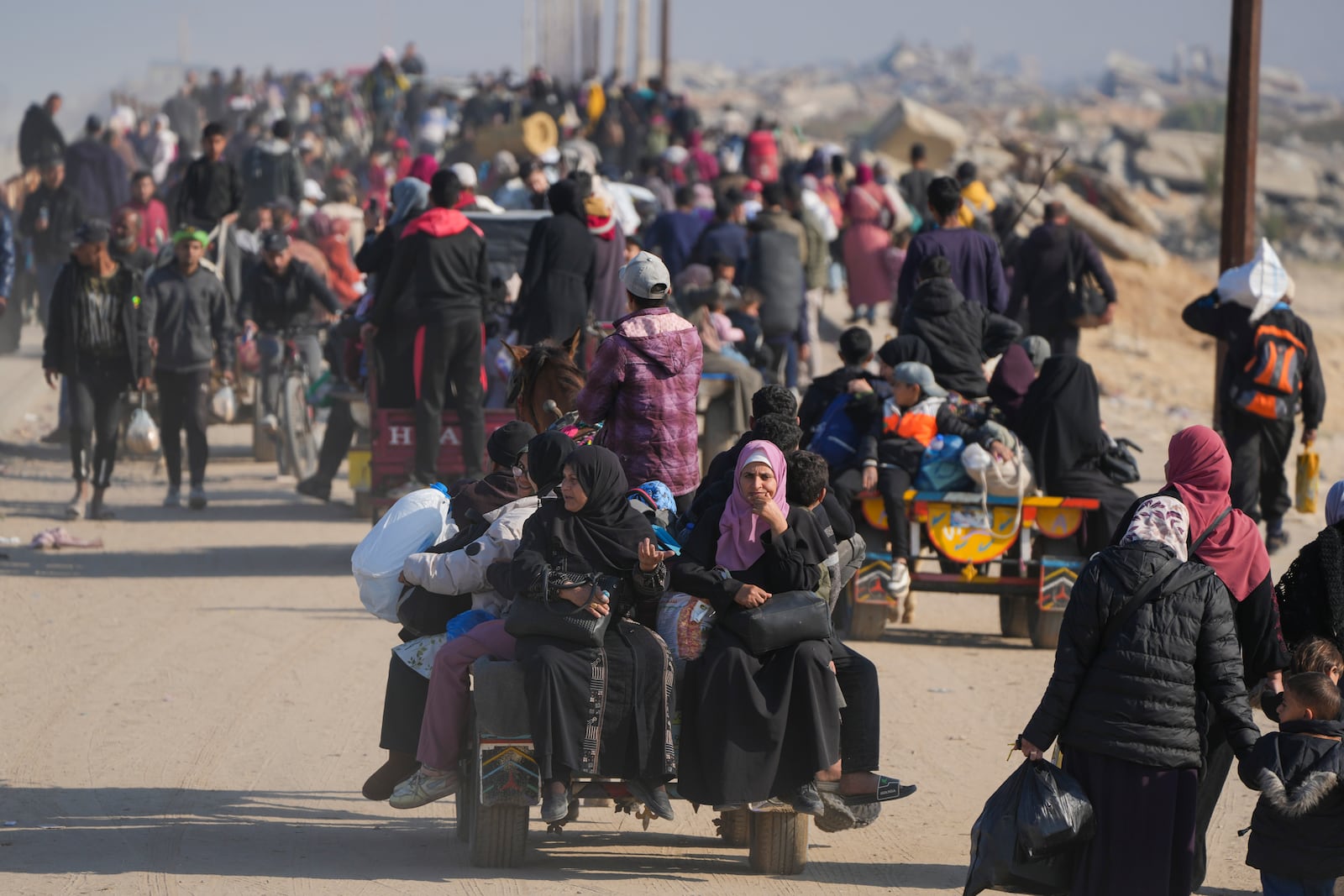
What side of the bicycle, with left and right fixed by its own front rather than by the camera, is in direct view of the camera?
front

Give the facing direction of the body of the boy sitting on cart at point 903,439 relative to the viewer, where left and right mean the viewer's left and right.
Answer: facing the viewer and to the left of the viewer

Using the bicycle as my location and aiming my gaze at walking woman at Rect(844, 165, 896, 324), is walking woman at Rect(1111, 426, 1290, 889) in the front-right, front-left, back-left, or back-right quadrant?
back-right

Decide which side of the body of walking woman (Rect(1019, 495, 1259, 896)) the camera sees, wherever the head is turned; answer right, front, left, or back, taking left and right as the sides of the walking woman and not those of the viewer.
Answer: back

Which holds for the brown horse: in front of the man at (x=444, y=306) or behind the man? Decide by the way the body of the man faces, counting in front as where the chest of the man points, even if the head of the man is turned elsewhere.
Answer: behind

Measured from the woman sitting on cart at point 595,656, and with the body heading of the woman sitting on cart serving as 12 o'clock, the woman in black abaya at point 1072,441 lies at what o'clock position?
The woman in black abaya is roughly at 7 o'clock from the woman sitting on cart.

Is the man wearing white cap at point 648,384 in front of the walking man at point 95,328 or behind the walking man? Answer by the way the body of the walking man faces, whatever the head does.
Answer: in front

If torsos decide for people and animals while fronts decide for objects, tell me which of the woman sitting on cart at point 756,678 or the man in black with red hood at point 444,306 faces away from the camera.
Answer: the man in black with red hood

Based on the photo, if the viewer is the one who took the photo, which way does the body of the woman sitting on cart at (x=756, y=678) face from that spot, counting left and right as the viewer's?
facing the viewer

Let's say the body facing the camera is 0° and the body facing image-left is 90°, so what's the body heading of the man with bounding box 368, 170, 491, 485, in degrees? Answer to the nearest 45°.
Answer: approximately 180°

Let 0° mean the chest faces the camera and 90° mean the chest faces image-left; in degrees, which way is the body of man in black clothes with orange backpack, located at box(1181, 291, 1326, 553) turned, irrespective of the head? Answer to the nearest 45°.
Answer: approximately 180°
